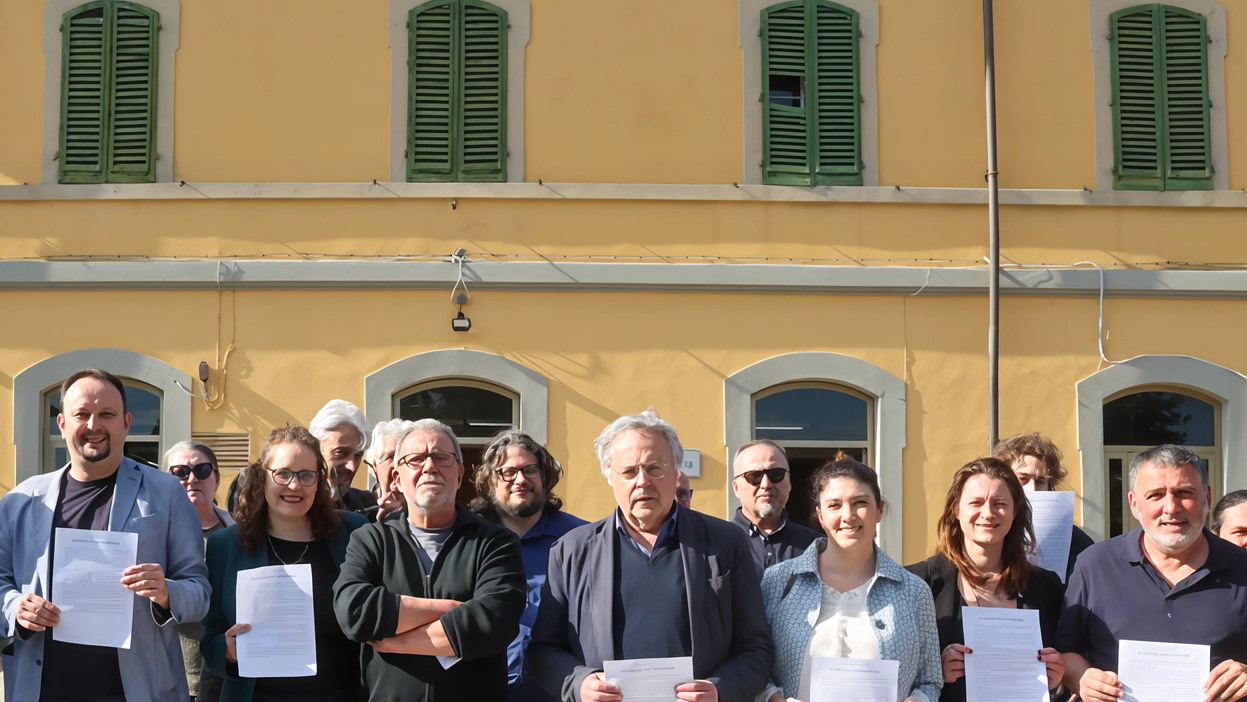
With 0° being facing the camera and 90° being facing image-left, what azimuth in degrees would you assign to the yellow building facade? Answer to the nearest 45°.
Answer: approximately 0°

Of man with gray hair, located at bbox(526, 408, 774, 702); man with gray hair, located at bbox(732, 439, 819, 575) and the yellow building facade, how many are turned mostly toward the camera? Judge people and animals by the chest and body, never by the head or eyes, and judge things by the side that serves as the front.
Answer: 3

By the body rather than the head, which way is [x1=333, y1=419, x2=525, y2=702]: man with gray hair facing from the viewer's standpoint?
toward the camera

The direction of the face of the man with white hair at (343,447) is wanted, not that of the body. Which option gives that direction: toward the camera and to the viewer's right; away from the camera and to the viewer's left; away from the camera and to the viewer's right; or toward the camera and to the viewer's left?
toward the camera and to the viewer's right

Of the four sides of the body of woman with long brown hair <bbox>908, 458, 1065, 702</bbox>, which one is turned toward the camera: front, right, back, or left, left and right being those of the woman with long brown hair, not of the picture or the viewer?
front

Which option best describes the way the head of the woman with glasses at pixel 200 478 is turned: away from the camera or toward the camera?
toward the camera

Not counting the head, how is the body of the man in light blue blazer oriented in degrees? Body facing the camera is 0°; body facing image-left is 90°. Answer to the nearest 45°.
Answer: approximately 0°

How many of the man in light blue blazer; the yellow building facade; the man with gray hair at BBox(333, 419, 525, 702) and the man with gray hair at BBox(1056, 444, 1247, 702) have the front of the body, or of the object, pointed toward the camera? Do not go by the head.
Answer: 4

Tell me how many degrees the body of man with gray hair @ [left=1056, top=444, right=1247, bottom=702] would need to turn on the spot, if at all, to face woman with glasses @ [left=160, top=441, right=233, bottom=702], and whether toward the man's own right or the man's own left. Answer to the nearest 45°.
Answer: approximately 90° to the man's own right

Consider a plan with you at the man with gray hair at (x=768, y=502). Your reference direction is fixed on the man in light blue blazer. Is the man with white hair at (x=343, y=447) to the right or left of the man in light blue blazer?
right

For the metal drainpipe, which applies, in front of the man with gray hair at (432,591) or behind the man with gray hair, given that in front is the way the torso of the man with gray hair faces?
behind

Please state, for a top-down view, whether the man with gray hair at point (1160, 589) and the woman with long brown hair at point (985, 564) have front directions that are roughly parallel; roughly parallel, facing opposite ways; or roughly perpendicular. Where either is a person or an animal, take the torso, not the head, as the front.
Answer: roughly parallel

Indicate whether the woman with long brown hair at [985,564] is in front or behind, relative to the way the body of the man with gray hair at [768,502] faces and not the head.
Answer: in front
